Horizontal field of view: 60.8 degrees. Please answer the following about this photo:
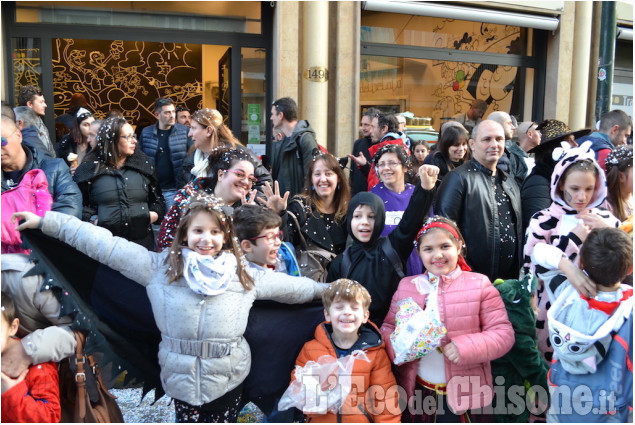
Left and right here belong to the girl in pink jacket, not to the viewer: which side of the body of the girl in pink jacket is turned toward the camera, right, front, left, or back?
front

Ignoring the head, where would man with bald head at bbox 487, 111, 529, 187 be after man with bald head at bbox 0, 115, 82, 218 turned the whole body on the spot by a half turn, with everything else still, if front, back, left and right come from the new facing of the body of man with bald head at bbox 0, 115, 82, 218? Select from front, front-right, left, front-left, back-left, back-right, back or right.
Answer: front-right

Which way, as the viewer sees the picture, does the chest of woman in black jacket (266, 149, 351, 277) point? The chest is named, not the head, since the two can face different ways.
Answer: toward the camera

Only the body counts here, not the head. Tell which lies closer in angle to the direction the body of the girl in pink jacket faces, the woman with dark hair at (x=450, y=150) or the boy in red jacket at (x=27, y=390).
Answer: the boy in red jacket

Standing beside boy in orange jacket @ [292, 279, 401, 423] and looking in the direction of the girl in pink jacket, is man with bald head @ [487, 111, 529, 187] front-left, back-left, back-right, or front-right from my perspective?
front-left

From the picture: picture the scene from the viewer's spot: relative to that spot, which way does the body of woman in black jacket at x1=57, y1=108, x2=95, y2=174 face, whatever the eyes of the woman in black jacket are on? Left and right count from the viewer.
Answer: facing the viewer and to the right of the viewer

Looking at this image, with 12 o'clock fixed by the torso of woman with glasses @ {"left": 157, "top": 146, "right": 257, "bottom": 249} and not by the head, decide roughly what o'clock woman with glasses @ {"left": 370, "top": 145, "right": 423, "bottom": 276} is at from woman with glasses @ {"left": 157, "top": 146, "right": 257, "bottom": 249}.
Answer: woman with glasses @ {"left": 370, "top": 145, "right": 423, "bottom": 276} is roughly at 10 o'clock from woman with glasses @ {"left": 157, "top": 146, "right": 257, "bottom": 249}.

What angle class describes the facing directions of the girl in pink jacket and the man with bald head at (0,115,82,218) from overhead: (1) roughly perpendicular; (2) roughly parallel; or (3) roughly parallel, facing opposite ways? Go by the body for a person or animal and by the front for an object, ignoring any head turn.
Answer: roughly parallel

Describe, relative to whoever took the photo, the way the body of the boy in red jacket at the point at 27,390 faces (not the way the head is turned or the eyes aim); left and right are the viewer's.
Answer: facing the viewer and to the left of the viewer

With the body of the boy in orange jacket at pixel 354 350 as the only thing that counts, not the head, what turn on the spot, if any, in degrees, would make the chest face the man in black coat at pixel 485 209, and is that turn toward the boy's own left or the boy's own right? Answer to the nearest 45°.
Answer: approximately 135° to the boy's own left
